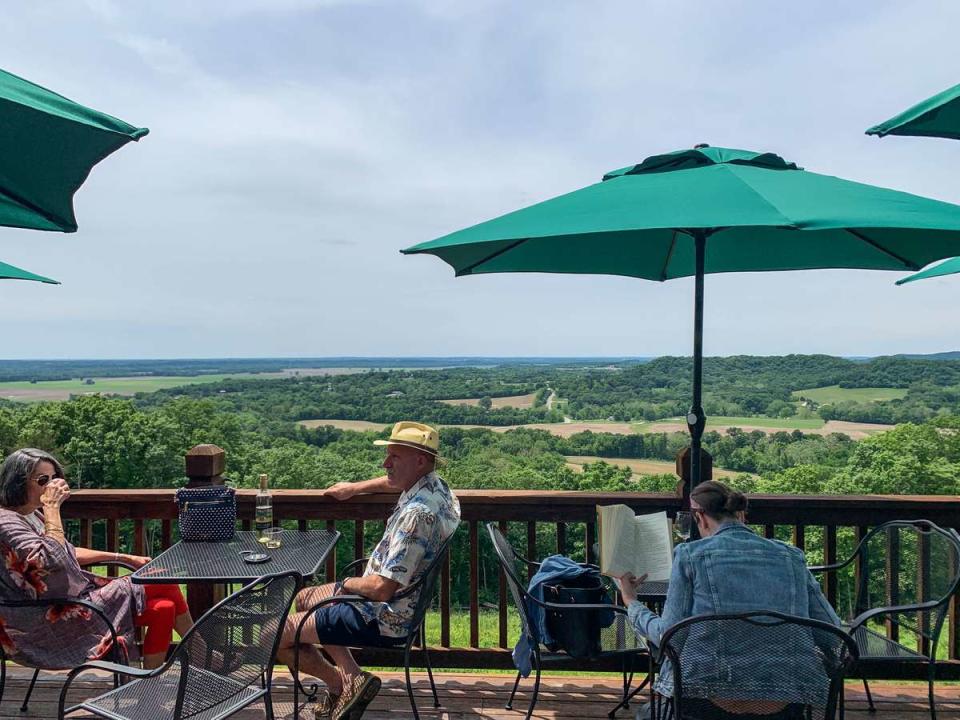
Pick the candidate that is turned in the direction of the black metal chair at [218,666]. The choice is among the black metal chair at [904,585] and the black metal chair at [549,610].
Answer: the black metal chair at [904,585]

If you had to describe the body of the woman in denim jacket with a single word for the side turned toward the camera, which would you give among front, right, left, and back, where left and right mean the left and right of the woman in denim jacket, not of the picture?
back

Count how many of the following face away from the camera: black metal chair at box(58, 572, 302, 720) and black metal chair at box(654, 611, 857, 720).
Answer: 1

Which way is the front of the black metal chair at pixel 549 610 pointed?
to the viewer's right

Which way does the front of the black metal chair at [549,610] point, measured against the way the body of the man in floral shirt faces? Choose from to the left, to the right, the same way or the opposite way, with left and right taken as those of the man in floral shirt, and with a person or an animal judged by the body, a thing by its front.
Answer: the opposite way

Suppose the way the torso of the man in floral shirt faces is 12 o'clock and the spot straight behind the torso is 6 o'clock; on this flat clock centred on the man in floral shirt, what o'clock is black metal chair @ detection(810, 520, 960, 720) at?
The black metal chair is roughly at 6 o'clock from the man in floral shirt.

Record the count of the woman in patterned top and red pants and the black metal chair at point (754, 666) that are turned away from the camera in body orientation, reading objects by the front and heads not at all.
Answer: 1

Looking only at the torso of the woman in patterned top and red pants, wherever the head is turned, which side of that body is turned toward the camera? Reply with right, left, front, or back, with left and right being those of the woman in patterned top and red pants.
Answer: right

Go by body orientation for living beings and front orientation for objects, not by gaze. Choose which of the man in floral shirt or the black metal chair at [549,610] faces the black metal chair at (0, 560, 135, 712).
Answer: the man in floral shirt

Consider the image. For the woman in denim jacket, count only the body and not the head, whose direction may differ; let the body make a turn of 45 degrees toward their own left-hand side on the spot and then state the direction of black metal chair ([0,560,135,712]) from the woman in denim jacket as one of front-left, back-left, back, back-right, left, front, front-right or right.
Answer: front-left

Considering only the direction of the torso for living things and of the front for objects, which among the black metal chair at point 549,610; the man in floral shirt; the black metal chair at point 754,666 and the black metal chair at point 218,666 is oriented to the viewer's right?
the black metal chair at point 549,610

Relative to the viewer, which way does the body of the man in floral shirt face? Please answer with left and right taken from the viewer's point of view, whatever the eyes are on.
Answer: facing to the left of the viewer

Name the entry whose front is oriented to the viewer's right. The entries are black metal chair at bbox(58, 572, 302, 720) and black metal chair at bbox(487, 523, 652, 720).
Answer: black metal chair at bbox(487, 523, 652, 720)
